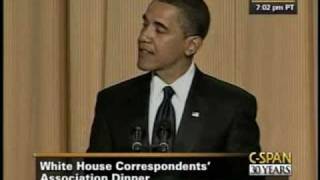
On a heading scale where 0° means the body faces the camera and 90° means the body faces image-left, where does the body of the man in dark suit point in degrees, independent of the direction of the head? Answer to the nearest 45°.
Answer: approximately 0°
